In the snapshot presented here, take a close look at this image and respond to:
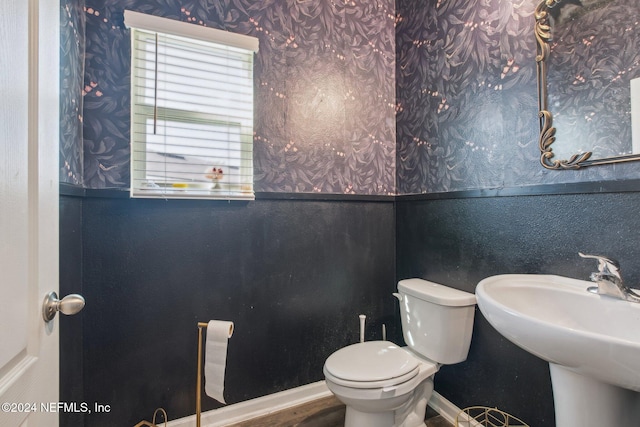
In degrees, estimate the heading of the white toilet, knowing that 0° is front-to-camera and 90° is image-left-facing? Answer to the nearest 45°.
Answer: approximately 45°

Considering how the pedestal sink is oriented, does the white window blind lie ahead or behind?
ahead

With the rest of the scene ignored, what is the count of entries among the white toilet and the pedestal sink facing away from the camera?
0

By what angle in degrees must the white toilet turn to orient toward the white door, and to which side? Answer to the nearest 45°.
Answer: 0° — it already faces it

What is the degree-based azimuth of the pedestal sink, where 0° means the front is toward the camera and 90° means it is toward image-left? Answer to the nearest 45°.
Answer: approximately 45°

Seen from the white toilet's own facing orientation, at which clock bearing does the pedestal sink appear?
The pedestal sink is roughly at 9 o'clock from the white toilet.

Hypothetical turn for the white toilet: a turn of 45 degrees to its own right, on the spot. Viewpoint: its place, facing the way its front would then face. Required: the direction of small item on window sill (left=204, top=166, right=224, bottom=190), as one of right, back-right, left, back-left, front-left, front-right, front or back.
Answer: front
